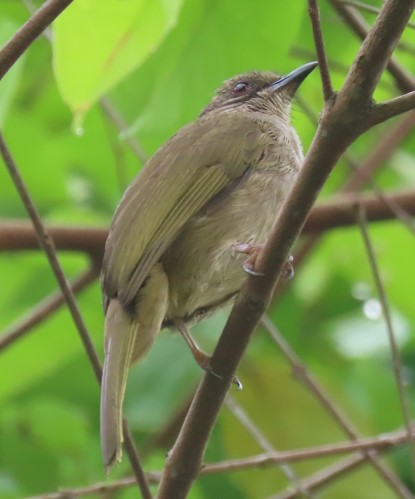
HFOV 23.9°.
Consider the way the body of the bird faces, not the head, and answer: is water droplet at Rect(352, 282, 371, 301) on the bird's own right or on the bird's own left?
on the bird's own left

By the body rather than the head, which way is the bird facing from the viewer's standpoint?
to the viewer's right

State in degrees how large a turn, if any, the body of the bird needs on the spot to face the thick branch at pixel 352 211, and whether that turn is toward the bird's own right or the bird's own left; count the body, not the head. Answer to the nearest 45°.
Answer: approximately 45° to the bird's own left

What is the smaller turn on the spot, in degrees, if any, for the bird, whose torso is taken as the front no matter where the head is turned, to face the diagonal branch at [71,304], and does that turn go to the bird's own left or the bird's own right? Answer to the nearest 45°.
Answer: approximately 135° to the bird's own right

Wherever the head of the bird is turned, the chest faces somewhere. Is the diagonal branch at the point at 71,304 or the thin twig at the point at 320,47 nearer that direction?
the thin twig
